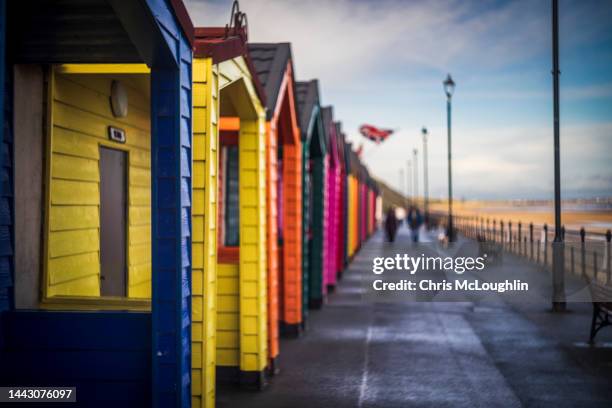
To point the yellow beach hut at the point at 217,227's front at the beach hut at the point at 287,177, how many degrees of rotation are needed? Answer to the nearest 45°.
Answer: approximately 90° to its left

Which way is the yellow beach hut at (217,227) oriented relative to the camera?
to the viewer's right

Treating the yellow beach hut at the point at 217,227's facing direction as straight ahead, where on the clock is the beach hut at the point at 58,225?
The beach hut is roughly at 4 o'clock from the yellow beach hut.

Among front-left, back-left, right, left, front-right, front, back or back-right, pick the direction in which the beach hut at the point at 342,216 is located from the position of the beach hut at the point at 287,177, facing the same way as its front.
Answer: left

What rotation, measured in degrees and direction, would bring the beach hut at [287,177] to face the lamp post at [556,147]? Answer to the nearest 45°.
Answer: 0° — it already faces it

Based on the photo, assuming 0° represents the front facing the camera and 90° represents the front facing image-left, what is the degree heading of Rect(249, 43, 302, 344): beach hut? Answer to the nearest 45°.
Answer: approximately 270°

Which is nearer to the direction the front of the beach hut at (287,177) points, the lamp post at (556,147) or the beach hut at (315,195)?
the lamp post

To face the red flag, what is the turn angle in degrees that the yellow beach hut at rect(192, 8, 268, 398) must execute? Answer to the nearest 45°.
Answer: approximately 90° to its left

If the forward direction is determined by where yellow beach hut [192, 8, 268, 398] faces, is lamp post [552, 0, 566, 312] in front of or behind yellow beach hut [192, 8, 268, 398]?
in front

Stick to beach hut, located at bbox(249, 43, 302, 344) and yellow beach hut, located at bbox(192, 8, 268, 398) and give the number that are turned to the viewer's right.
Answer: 2

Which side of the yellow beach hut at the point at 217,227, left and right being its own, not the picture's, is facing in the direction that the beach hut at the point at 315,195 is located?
left

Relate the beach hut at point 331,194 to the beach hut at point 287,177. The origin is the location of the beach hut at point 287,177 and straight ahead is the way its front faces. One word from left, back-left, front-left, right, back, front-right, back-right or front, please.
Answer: left

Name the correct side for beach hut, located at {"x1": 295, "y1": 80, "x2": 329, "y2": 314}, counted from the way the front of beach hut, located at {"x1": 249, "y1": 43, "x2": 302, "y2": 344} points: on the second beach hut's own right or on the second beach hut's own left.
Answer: on the second beach hut's own left

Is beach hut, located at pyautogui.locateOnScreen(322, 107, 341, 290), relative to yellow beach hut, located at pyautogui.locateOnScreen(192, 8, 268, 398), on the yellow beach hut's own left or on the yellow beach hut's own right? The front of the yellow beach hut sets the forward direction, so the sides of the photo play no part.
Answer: on the yellow beach hut's own left
